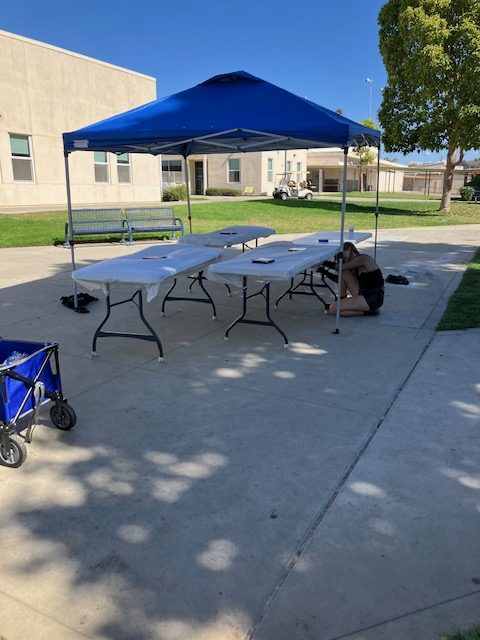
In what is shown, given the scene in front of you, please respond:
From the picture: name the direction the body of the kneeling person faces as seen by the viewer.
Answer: to the viewer's left

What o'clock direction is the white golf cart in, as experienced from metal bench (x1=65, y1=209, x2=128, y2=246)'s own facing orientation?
The white golf cart is roughly at 7 o'clock from the metal bench.

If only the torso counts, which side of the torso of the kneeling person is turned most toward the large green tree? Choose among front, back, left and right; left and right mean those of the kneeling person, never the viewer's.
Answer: right

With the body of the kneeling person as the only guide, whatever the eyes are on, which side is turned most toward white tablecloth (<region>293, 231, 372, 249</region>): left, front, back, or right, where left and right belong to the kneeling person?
right

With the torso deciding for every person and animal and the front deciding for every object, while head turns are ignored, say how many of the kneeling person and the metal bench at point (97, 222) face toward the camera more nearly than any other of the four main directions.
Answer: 1

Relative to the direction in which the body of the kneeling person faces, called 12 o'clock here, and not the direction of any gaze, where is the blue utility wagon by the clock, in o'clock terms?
The blue utility wagon is roughly at 10 o'clock from the kneeling person.
